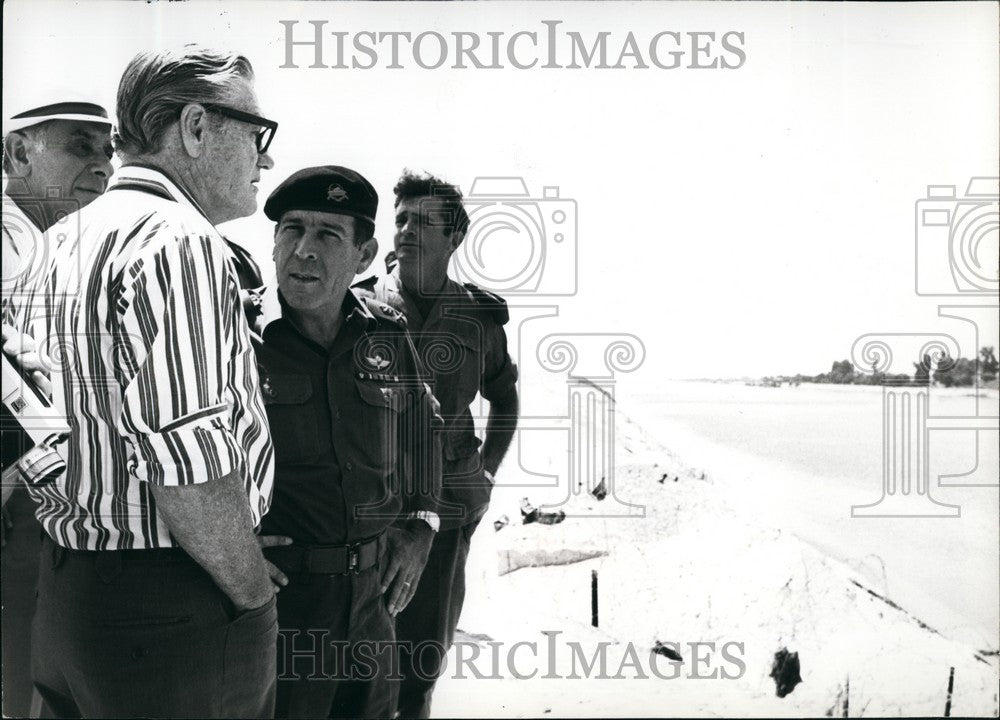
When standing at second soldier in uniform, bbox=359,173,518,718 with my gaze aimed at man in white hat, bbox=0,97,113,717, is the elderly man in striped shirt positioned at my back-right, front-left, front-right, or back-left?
front-left

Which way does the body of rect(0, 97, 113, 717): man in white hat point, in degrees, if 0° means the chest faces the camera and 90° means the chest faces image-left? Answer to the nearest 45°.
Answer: approximately 315°

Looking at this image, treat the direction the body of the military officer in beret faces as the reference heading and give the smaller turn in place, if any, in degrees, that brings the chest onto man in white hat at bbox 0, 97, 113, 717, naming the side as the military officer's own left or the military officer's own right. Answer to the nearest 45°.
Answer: approximately 90° to the military officer's own right

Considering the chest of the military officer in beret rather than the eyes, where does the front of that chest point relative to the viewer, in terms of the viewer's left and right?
facing the viewer

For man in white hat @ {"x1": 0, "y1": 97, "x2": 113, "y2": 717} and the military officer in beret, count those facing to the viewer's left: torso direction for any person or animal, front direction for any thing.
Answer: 0

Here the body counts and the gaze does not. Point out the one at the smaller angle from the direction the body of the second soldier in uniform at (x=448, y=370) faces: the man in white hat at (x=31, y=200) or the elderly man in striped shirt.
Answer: the elderly man in striped shirt

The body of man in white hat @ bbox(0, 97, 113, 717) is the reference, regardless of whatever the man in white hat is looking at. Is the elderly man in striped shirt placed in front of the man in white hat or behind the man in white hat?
in front

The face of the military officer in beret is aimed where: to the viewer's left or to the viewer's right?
to the viewer's left

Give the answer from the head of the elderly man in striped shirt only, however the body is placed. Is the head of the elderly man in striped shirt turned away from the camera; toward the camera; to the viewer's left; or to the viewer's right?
to the viewer's right

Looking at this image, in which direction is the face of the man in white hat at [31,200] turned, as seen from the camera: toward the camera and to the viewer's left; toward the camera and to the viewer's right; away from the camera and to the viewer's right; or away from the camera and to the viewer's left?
toward the camera and to the viewer's right

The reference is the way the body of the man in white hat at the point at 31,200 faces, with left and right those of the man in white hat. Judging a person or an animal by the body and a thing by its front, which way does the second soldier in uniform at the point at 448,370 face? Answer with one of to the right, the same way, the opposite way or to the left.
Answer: to the right

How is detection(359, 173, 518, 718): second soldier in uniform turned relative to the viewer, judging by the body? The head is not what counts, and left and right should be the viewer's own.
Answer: facing the viewer and to the left of the viewer

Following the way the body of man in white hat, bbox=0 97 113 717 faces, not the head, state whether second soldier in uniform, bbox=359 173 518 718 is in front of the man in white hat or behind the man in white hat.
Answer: in front
